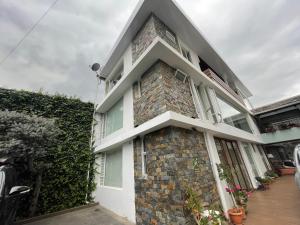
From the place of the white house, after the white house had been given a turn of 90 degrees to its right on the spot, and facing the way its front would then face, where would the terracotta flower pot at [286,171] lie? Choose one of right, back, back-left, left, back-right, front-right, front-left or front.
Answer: back

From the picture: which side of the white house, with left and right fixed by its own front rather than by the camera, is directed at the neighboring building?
left

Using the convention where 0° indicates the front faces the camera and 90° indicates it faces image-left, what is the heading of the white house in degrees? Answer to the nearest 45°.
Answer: approximately 315°

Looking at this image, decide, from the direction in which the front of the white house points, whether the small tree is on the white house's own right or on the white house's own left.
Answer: on the white house's own right

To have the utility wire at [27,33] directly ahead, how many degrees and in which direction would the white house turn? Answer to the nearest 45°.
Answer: approximately 90° to its right

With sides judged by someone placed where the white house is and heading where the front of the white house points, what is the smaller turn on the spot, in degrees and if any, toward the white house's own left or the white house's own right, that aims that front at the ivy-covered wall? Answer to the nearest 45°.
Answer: approximately 135° to the white house's own right
